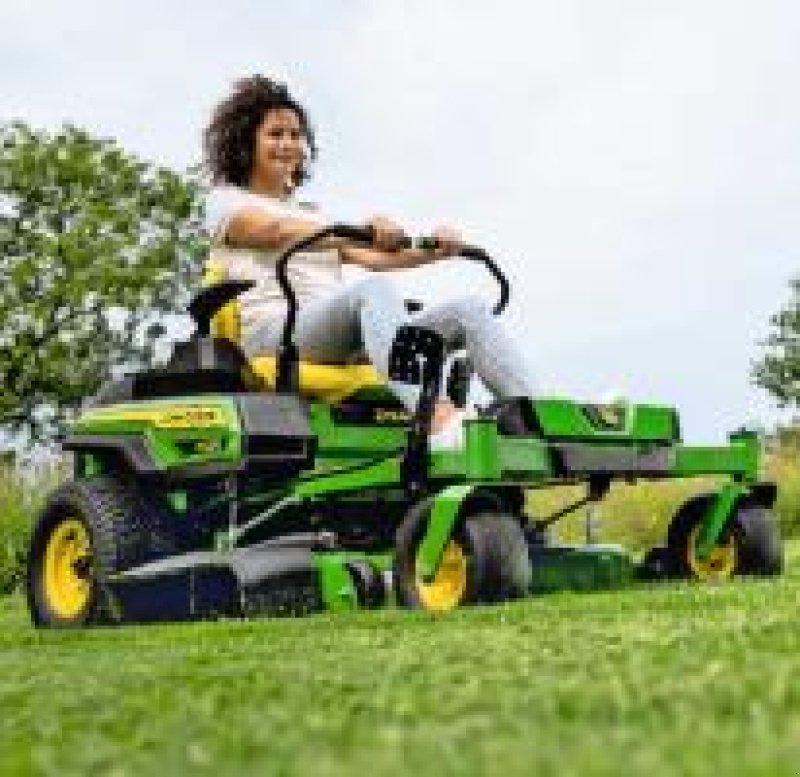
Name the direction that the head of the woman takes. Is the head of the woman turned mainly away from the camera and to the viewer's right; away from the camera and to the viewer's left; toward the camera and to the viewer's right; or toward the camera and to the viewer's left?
toward the camera and to the viewer's right

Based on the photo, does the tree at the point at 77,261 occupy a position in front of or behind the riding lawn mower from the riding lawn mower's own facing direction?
behind

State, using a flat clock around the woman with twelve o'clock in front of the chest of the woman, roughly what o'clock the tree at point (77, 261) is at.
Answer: The tree is roughly at 7 o'clock from the woman.

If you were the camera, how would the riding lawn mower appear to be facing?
facing the viewer and to the right of the viewer
